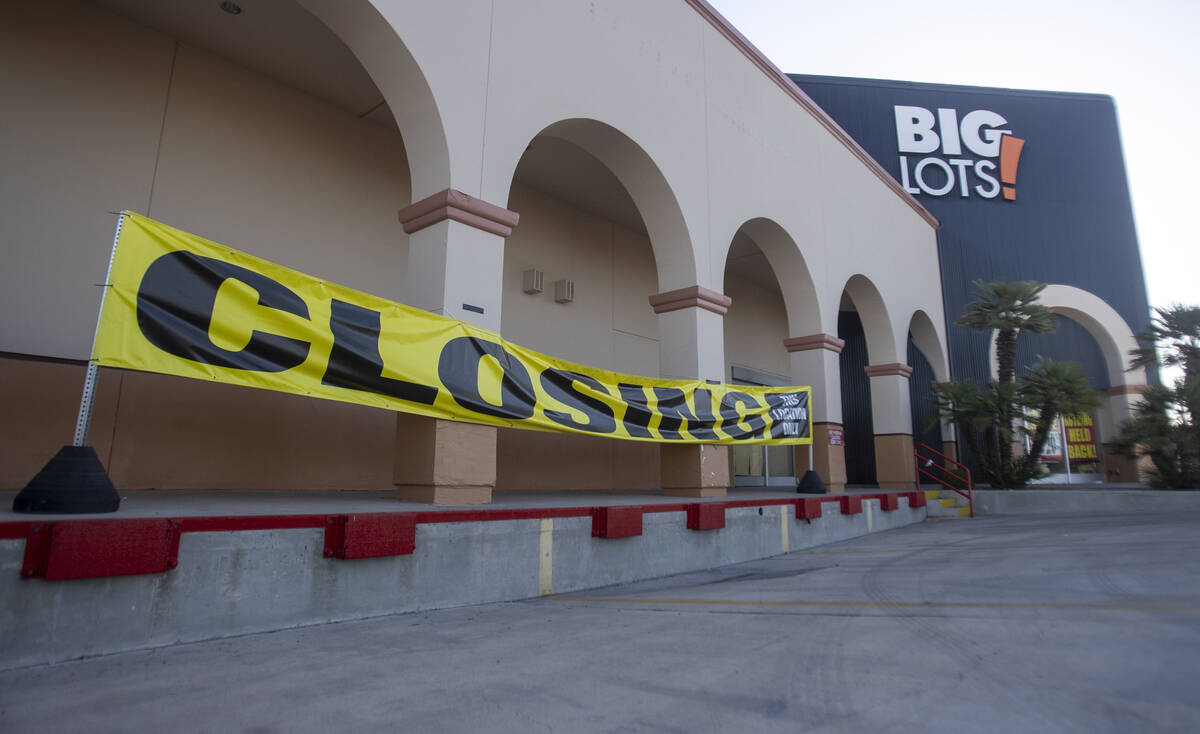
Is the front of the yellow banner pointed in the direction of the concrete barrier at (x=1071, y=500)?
no

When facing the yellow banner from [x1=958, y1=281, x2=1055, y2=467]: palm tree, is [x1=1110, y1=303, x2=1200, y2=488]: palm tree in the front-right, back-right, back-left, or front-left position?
back-left

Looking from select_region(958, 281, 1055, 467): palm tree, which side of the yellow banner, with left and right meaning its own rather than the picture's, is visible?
left

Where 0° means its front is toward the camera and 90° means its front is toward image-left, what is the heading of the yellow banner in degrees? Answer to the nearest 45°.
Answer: approximately 315°

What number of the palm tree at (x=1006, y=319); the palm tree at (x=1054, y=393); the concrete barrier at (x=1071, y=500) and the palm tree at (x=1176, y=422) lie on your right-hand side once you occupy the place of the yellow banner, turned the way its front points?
0

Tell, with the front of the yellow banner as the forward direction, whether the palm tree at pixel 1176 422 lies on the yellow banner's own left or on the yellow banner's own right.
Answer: on the yellow banner's own left

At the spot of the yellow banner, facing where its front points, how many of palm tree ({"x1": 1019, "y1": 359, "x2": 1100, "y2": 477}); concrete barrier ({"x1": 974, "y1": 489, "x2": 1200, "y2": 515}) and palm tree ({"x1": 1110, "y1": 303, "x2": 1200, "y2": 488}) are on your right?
0
